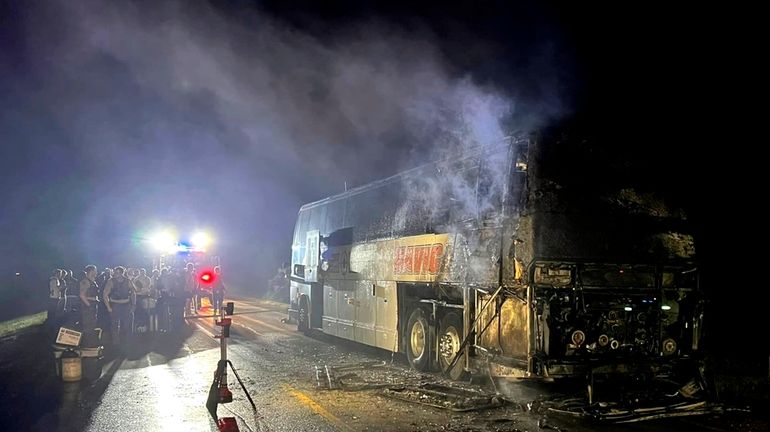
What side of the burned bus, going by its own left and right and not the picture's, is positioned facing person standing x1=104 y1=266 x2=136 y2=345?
front

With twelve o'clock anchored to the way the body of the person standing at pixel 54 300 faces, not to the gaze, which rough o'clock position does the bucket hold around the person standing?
The bucket is roughly at 3 o'clock from the person standing.

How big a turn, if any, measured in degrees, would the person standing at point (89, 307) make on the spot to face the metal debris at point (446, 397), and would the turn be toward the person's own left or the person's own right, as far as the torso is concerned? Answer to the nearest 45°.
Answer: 0° — they already face it

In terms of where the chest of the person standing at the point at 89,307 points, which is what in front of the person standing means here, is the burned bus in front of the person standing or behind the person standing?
in front

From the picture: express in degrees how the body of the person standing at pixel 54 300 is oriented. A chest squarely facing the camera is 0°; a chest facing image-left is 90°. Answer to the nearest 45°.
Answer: approximately 270°

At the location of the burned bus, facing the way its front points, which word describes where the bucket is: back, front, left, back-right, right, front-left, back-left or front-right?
front-left

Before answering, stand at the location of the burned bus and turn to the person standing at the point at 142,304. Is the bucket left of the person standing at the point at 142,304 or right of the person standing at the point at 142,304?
left
